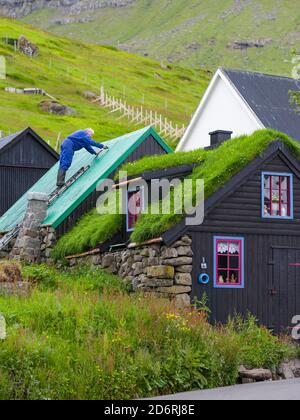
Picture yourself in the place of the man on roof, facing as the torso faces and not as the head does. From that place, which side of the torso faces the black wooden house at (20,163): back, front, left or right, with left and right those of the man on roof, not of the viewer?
left

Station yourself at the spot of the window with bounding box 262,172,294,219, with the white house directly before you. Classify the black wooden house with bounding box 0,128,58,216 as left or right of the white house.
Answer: left

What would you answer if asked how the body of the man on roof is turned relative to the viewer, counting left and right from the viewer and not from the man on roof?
facing to the right of the viewer

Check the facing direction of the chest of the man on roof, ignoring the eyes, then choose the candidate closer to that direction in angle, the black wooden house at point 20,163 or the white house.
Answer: the white house

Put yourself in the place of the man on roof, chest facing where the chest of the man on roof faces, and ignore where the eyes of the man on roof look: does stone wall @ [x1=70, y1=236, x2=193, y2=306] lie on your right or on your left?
on your right

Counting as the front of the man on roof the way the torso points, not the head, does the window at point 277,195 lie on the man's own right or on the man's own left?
on the man's own right
